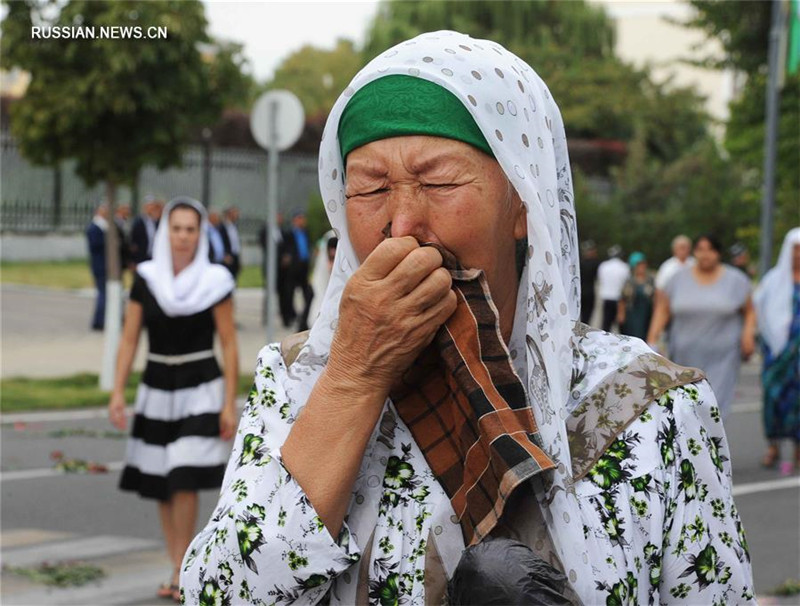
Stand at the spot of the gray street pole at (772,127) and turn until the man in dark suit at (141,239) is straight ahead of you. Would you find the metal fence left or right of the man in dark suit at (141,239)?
right

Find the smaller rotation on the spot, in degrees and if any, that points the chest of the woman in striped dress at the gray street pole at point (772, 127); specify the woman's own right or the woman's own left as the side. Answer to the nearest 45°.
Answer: approximately 135° to the woman's own left

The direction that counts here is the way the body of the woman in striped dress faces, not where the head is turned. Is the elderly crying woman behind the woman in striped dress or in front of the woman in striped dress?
in front

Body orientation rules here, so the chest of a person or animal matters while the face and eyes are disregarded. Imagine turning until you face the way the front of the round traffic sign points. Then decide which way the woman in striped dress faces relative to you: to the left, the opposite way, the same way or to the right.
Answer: the opposite way

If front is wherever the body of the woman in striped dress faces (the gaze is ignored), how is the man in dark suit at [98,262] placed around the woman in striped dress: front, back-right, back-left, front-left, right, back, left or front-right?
back

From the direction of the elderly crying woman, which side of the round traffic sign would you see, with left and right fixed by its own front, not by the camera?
back

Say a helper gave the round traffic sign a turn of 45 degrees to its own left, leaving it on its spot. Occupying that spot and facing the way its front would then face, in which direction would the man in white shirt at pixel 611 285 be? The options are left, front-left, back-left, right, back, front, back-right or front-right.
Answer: right

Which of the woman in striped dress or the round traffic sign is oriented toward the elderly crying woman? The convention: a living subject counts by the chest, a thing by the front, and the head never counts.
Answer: the woman in striped dress

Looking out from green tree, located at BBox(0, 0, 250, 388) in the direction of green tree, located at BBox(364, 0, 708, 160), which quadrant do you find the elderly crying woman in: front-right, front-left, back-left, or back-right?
back-right

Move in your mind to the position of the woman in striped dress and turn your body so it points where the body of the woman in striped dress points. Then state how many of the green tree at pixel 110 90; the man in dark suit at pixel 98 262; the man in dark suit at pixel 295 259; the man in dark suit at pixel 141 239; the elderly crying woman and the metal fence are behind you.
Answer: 5

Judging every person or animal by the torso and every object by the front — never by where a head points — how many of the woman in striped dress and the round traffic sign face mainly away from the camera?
1

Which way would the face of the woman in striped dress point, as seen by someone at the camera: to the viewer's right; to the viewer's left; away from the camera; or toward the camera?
toward the camera

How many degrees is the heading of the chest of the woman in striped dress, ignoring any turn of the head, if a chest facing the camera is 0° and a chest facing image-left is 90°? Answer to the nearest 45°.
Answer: approximately 0°

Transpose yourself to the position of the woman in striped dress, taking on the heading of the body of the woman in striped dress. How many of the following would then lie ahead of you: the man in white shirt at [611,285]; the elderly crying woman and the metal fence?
1
